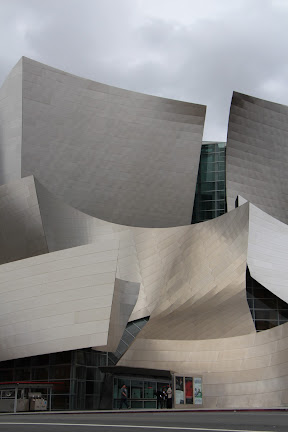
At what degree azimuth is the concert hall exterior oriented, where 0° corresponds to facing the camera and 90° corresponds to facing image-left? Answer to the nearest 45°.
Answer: approximately 0°
